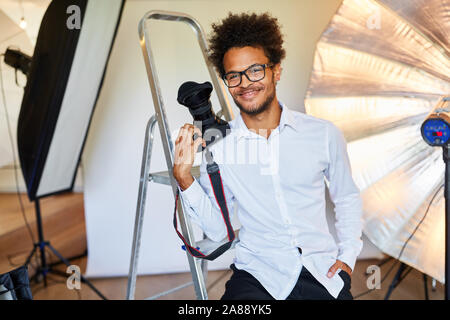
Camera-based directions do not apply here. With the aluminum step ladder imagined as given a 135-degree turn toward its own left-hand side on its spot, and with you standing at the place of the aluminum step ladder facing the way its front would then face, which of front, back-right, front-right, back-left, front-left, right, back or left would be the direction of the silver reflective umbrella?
right

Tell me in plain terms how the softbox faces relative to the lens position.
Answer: facing the viewer and to the right of the viewer

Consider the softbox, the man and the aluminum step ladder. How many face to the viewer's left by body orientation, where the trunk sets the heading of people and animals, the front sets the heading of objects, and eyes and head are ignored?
0

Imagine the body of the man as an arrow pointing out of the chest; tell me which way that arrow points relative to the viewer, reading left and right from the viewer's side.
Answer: facing the viewer

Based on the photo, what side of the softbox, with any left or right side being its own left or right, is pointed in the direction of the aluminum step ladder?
front

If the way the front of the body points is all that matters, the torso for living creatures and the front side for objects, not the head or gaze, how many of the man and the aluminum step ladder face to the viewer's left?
0

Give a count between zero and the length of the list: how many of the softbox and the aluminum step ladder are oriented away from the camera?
0

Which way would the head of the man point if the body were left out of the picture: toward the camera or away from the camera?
toward the camera
